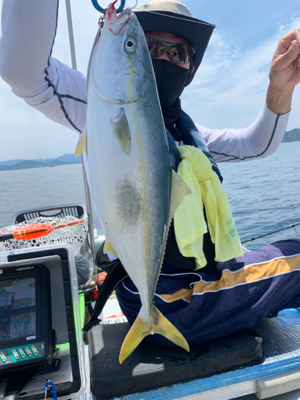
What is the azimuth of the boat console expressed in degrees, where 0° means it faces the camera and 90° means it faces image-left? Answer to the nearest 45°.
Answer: approximately 0°
